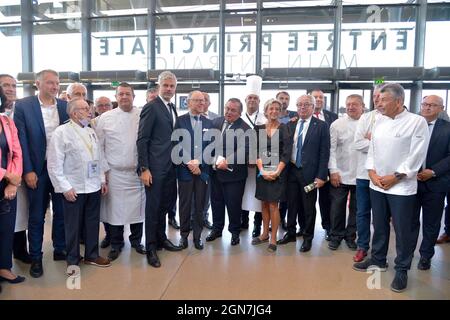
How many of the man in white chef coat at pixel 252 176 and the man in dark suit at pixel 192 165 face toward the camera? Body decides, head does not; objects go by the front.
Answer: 2

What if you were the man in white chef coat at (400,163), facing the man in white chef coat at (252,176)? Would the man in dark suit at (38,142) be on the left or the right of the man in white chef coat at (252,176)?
left

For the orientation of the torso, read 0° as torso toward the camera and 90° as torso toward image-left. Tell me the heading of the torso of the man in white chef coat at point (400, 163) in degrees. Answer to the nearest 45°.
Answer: approximately 45°

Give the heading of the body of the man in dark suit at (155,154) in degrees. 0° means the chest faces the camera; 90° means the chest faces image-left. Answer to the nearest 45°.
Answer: approximately 315°

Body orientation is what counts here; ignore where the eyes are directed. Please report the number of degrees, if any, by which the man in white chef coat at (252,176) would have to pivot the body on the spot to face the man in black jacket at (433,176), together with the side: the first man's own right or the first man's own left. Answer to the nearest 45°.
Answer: approximately 45° to the first man's own left

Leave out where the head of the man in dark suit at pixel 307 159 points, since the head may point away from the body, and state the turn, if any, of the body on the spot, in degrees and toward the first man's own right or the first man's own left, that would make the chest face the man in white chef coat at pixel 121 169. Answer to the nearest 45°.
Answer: approximately 45° to the first man's own right

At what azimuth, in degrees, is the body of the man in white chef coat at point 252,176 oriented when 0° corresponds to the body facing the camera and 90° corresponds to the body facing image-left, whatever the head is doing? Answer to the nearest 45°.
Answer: approximately 0°

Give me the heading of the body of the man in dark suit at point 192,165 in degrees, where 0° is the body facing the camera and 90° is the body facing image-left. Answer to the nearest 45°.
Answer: approximately 0°

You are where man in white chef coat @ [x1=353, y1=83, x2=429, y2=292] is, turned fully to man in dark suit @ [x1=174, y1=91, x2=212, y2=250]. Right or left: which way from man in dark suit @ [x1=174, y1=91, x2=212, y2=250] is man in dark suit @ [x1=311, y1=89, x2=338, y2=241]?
right
